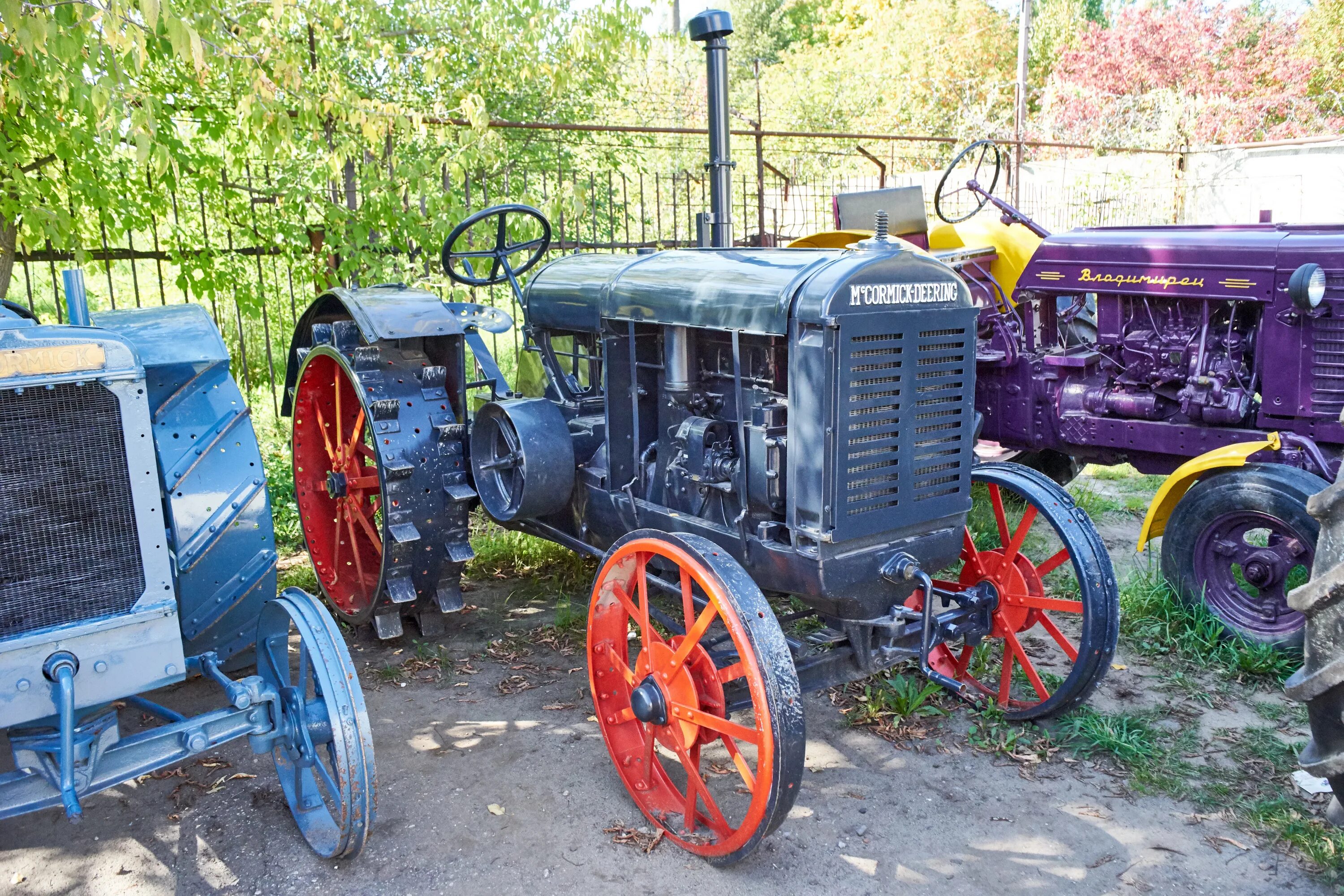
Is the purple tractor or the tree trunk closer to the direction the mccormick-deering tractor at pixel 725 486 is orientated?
the purple tractor

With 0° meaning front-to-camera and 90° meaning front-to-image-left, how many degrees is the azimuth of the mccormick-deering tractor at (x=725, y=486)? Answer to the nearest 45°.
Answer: approximately 315°

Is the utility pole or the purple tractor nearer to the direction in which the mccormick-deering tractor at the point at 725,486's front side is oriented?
the purple tractor

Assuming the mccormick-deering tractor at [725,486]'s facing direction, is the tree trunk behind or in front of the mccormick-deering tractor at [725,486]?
behind

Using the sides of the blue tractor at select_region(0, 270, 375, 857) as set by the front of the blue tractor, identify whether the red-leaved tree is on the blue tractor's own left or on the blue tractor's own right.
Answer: on the blue tractor's own left

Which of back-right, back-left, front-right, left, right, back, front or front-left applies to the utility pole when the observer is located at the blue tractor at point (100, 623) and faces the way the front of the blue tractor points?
back-left

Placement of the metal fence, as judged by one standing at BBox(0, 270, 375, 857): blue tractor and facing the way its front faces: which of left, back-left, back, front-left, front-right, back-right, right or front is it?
back

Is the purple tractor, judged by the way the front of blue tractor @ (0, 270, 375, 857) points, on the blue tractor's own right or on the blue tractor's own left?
on the blue tractor's own left
